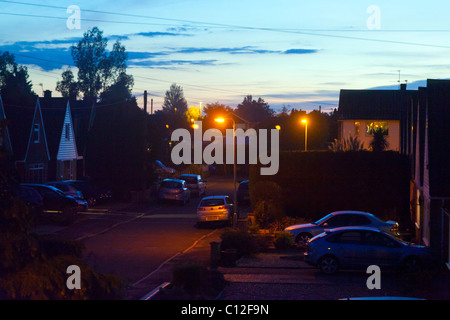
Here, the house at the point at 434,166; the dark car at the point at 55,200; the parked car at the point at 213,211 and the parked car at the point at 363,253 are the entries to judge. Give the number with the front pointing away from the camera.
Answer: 1

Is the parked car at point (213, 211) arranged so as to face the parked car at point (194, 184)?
yes

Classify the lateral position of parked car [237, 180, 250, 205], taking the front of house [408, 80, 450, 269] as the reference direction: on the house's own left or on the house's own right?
on the house's own right

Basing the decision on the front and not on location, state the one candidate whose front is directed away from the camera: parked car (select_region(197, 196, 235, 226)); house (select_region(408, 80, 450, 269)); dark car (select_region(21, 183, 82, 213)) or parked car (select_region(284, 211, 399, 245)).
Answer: parked car (select_region(197, 196, 235, 226))

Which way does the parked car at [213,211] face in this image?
away from the camera

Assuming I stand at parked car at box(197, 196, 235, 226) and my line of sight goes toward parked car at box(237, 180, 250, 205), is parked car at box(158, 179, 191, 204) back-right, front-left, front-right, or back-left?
front-left

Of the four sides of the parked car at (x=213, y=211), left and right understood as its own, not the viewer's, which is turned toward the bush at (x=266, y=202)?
right

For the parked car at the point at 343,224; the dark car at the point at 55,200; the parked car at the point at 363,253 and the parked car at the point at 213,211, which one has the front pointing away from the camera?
the parked car at the point at 213,211

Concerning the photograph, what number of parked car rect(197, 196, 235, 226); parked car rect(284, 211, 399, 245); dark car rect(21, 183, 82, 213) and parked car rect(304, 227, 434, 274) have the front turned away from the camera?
1

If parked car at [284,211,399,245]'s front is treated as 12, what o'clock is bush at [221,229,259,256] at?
The bush is roughly at 11 o'clock from the parked car.

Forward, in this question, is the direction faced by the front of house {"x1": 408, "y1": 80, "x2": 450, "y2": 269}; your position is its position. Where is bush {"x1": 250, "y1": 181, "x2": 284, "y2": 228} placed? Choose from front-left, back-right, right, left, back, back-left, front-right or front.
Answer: front-right

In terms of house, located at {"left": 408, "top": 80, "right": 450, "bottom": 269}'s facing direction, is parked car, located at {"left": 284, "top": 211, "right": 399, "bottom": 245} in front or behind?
in front

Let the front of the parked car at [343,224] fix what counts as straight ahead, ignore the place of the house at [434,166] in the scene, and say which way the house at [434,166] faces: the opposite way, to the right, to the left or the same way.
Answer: the same way

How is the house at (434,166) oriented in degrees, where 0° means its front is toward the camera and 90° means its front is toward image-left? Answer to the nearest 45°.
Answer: approximately 90°

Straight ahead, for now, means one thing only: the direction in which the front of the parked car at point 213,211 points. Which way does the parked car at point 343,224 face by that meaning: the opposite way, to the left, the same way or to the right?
to the left
